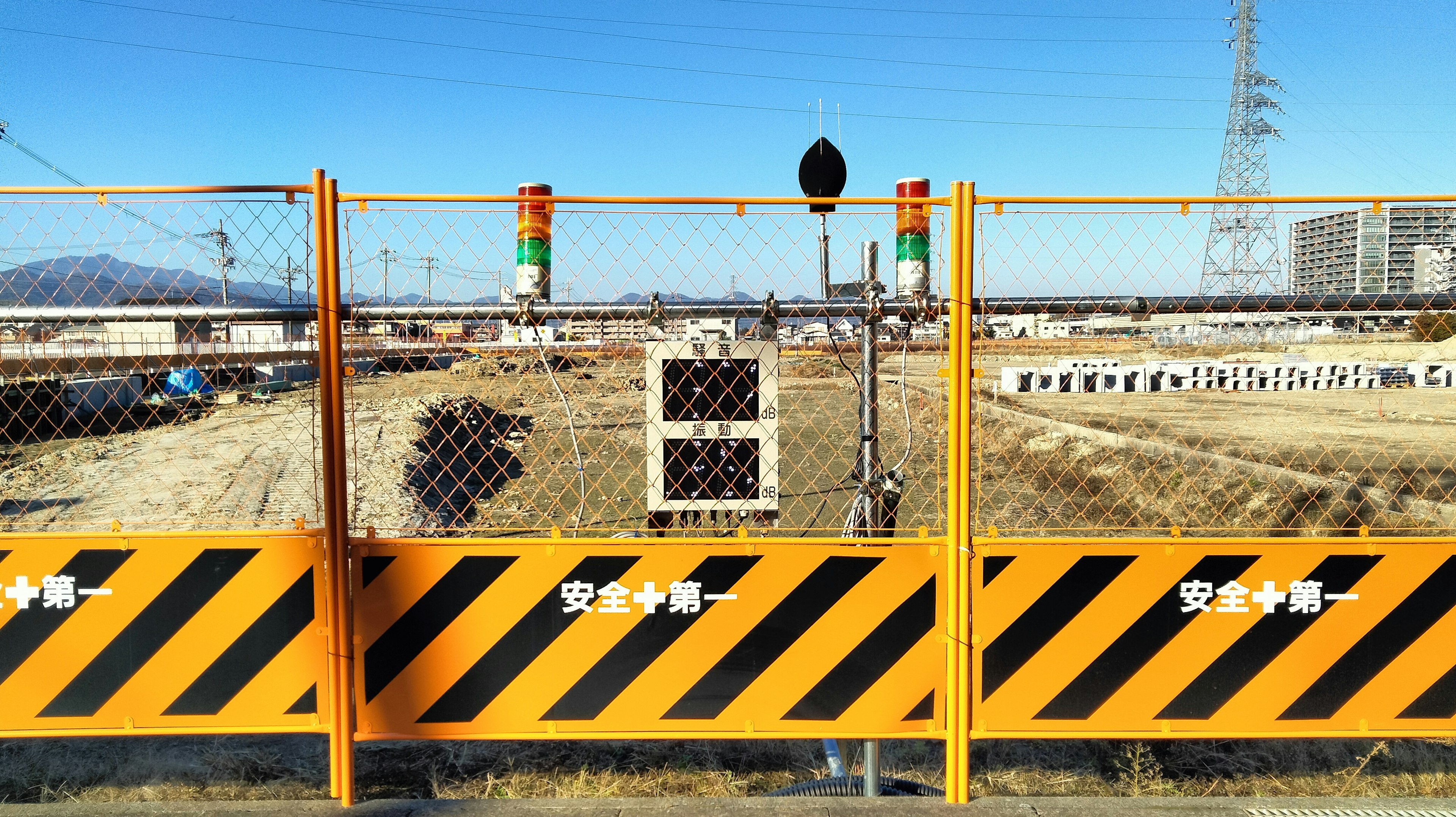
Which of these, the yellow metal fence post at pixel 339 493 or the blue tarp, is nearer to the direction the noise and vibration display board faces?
the yellow metal fence post

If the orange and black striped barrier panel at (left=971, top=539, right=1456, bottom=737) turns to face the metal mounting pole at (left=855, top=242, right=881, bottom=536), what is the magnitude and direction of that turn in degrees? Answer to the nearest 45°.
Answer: approximately 90° to its right

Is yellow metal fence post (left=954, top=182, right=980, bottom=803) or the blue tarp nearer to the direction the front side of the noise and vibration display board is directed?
the yellow metal fence post

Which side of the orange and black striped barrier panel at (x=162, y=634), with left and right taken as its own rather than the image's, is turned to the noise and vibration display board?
left

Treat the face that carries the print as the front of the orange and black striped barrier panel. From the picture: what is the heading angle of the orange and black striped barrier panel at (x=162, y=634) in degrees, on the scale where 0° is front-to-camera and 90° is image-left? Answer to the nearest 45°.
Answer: approximately 0°
